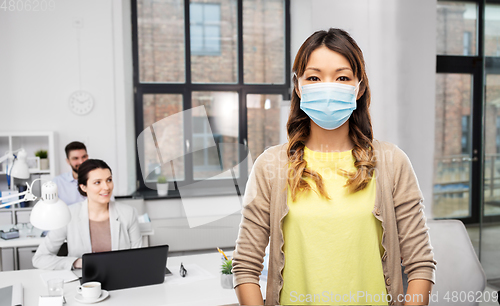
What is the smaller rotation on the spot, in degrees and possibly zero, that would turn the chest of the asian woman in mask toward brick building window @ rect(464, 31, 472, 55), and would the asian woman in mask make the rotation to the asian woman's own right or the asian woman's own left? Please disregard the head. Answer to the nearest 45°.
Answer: approximately 180°

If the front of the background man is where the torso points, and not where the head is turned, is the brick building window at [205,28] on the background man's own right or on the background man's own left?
on the background man's own left

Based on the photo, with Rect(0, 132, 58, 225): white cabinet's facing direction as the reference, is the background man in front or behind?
in front

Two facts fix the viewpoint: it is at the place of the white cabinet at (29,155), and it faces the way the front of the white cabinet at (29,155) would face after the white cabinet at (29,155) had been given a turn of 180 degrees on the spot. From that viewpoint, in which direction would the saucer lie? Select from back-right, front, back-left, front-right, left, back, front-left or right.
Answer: back

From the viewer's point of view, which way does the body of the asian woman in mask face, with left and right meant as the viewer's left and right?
facing the viewer

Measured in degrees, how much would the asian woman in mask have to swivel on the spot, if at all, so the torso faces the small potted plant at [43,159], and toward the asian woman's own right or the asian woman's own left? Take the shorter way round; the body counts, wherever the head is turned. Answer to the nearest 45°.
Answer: approximately 135° to the asian woman's own right

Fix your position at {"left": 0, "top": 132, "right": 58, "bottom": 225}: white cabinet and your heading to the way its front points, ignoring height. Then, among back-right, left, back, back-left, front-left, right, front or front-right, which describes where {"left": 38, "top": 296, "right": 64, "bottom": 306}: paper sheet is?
front

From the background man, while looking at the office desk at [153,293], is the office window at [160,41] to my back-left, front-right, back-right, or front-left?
back-left

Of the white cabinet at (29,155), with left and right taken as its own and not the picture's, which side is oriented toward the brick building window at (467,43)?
left

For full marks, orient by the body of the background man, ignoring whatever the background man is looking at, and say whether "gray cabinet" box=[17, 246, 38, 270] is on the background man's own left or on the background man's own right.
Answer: on the background man's own right

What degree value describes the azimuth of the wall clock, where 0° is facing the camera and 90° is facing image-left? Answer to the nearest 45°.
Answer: approximately 0°

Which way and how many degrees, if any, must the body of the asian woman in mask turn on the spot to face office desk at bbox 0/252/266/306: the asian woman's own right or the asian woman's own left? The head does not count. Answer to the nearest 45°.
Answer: approximately 135° to the asian woman's own right

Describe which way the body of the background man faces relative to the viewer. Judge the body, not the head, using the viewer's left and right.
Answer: facing the viewer and to the right of the viewer

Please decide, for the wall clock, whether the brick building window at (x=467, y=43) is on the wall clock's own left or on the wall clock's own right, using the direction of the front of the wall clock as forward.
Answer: on the wall clock's own left

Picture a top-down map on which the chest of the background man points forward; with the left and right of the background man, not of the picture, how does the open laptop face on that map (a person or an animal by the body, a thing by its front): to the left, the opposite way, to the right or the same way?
the opposite way

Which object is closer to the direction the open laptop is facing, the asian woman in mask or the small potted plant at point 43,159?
the small potted plant

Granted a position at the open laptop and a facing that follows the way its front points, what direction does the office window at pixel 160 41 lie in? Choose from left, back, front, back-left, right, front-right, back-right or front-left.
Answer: front-right

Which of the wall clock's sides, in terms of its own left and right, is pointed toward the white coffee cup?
front
